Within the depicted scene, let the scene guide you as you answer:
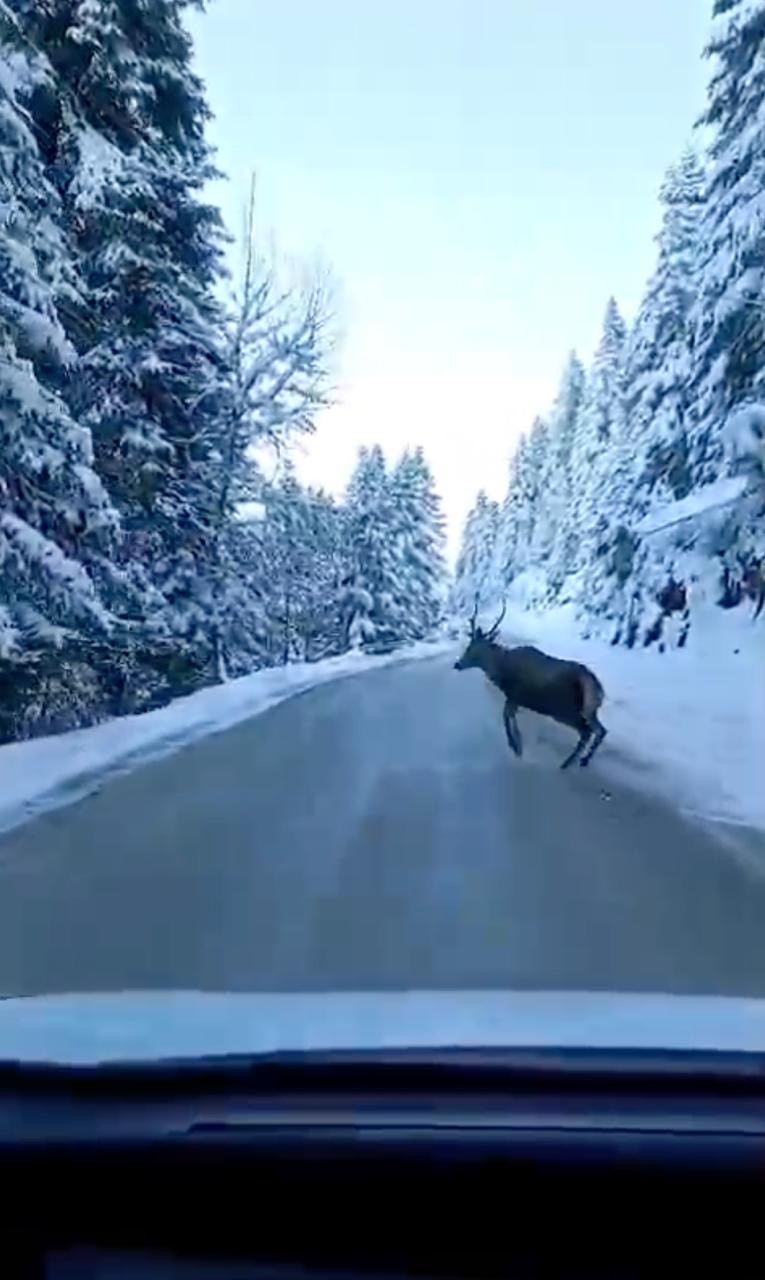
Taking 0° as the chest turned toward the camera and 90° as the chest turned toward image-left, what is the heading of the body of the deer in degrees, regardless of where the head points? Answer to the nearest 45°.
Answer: approximately 135°

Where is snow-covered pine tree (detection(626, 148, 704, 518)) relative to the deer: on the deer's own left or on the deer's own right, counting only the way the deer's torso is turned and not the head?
on the deer's own right
